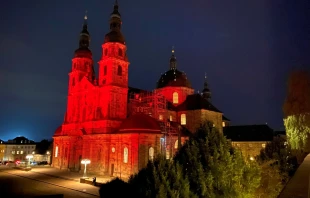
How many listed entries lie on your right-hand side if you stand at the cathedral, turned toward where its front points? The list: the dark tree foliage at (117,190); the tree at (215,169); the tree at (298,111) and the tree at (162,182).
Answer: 0

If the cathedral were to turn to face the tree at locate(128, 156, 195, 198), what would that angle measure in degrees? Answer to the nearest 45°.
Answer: approximately 45° to its left

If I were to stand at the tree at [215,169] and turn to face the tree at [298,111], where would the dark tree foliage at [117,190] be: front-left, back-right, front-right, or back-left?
back-left

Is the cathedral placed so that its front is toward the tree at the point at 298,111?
no

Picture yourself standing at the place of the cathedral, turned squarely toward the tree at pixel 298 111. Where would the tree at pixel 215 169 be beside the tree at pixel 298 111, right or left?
right

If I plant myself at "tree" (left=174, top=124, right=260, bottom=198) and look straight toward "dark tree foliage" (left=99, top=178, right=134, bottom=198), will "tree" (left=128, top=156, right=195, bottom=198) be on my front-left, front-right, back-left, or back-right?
front-left

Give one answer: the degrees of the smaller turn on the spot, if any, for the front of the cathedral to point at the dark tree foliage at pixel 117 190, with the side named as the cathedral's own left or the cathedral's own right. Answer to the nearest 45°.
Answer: approximately 45° to the cathedral's own left

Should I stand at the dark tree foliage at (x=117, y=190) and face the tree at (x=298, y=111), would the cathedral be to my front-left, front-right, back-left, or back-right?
front-left

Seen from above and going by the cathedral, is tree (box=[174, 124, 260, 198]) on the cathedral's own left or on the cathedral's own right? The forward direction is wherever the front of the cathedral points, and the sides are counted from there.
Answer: on the cathedral's own left

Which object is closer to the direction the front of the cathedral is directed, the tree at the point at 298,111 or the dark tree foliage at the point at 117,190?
the dark tree foliage

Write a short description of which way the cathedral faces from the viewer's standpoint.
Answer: facing the viewer and to the left of the viewer
